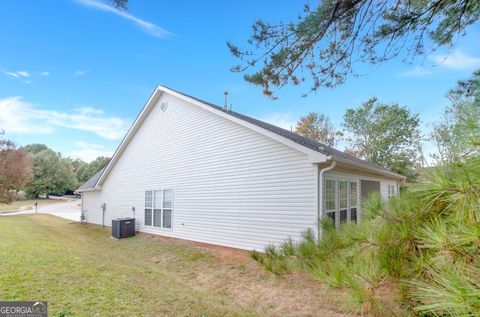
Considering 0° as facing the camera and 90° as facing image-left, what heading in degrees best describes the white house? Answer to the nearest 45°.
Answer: approximately 135°

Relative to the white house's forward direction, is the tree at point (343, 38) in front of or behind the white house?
behind

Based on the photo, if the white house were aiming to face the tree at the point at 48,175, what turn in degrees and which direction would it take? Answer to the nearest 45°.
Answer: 0° — it already faces it

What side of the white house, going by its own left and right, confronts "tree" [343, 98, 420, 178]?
right
